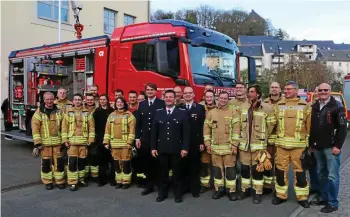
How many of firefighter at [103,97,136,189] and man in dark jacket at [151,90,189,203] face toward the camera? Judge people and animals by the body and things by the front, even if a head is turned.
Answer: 2

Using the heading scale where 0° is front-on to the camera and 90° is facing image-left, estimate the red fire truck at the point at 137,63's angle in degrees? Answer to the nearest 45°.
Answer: approximately 315°

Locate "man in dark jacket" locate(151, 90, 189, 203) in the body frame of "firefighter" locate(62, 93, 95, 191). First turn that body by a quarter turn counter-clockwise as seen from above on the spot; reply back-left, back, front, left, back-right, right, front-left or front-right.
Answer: front-right

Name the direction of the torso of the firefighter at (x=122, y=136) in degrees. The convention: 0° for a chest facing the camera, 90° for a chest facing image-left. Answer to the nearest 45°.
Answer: approximately 0°

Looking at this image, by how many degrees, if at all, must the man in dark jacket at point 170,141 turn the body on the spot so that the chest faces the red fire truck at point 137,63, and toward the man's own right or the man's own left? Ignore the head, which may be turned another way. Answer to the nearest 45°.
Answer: approximately 180°

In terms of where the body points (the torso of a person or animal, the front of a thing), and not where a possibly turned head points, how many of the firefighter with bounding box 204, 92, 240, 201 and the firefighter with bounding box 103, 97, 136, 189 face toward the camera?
2

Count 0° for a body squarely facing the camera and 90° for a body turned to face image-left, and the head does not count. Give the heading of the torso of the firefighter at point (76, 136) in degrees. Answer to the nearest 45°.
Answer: approximately 0°

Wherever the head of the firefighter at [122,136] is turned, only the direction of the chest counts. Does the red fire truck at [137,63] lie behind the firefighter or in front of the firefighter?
behind

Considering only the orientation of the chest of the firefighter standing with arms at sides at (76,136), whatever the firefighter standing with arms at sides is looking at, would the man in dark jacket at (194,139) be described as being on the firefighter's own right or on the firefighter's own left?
on the firefighter's own left

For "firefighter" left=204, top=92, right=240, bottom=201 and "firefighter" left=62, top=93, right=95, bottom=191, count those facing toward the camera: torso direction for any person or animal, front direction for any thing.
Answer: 2

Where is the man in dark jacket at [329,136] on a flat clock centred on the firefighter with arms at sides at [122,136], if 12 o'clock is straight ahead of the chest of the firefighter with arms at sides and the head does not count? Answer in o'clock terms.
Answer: The man in dark jacket is roughly at 10 o'clock from the firefighter with arms at sides.

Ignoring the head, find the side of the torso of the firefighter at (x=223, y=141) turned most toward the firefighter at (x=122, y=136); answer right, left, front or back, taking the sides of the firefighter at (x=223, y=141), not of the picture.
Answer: right

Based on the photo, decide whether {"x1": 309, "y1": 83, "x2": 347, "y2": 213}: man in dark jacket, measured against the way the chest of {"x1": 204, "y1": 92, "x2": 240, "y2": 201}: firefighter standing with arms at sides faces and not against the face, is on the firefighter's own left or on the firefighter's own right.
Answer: on the firefighter's own left

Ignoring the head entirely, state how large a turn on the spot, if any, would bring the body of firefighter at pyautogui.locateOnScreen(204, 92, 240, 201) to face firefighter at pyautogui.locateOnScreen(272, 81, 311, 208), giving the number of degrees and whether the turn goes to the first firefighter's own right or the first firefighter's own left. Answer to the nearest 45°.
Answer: approximately 90° to the first firefighter's own left
